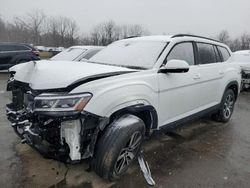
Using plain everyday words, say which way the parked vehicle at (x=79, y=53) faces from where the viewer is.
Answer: facing the viewer and to the left of the viewer

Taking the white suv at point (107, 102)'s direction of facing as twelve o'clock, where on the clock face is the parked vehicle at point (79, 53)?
The parked vehicle is roughly at 4 o'clock from the white suv.

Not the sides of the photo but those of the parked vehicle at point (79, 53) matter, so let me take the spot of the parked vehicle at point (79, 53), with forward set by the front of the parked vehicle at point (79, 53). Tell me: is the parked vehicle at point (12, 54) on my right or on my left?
on my right

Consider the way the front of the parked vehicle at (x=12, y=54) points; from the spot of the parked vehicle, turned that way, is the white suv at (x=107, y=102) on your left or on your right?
on your left

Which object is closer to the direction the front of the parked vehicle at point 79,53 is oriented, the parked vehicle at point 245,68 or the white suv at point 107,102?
the white suv

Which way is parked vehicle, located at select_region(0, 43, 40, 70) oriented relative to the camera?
to the viewer's left

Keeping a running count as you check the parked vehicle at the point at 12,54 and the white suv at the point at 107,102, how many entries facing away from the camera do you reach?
0

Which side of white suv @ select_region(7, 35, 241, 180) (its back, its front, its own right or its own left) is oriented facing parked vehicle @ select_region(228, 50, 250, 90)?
back
